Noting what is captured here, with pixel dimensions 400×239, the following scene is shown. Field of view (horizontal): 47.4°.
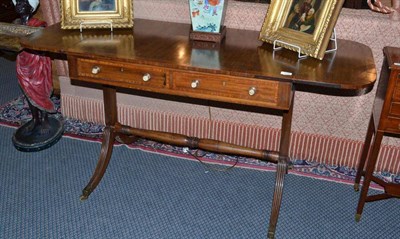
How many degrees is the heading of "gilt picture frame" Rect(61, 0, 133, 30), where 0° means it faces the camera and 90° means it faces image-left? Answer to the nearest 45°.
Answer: approximately 0°

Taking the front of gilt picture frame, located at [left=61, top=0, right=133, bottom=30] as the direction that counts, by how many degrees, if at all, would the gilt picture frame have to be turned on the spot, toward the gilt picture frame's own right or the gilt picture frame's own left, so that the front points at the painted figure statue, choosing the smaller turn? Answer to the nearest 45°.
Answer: approximately 135° to the gilt picture frame's own right

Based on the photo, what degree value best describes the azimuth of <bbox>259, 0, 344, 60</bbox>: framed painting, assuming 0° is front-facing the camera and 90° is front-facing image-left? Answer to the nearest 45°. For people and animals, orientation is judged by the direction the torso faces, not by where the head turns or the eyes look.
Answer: approximately 45°

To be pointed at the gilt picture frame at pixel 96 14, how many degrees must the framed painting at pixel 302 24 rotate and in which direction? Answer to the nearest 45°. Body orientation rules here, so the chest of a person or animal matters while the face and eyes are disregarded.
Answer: approximately 45° to its right

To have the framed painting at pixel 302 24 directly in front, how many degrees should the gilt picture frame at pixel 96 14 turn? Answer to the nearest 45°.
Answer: approximately 45° to its left

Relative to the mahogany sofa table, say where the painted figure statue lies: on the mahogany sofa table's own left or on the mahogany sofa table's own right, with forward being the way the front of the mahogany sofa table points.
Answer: on the mahogany sofa table's own right

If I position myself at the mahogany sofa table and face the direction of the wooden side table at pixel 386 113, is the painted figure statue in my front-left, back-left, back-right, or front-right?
back-left

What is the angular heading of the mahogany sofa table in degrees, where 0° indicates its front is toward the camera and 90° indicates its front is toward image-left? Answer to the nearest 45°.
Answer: approximately 45°

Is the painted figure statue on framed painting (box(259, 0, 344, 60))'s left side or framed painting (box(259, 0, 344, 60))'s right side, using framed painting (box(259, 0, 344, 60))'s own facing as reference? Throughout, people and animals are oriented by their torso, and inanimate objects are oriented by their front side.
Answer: on its right
